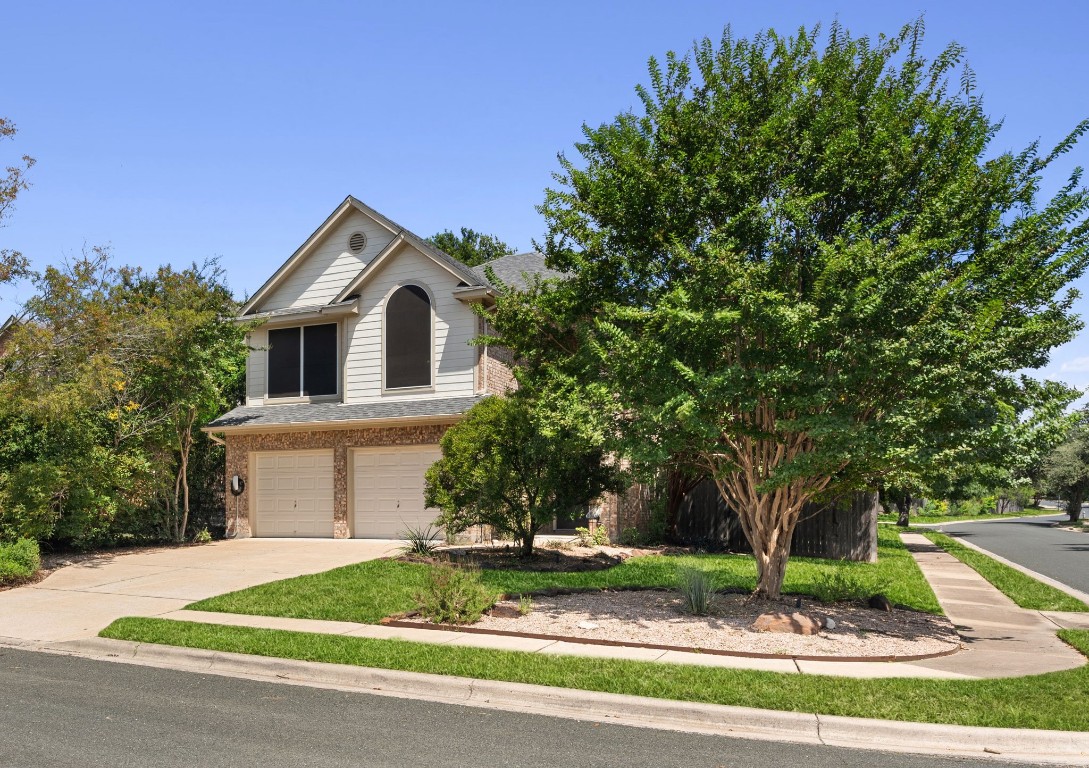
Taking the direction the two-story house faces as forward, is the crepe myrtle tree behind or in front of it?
in front

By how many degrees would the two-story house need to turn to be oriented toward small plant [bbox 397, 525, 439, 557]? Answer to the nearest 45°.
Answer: approximately 45° to its left

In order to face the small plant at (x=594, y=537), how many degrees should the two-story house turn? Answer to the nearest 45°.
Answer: approximately 45° to its left

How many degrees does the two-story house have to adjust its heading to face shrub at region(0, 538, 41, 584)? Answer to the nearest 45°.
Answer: approximately 45° to its right

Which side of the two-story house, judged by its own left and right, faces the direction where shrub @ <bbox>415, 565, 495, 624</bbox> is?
front

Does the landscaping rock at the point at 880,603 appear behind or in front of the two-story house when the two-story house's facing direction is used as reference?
in front

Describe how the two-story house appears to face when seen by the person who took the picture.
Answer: facing the viewer

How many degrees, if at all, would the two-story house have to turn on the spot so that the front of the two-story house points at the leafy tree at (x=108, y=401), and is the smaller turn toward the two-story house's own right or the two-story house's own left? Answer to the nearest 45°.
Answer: approximately 45° to the two-story house's own right

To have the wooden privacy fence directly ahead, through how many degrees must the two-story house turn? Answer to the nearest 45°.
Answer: approximately 90° to its left
